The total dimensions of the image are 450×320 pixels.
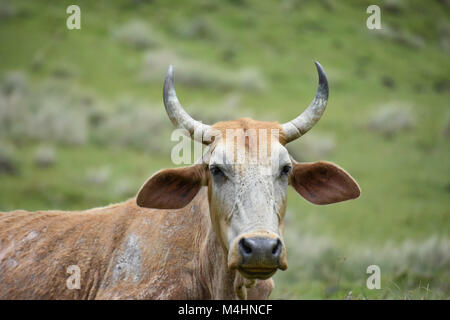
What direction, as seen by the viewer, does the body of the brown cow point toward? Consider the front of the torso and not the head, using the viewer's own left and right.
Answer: facing the viewer and to the right of the viewer
